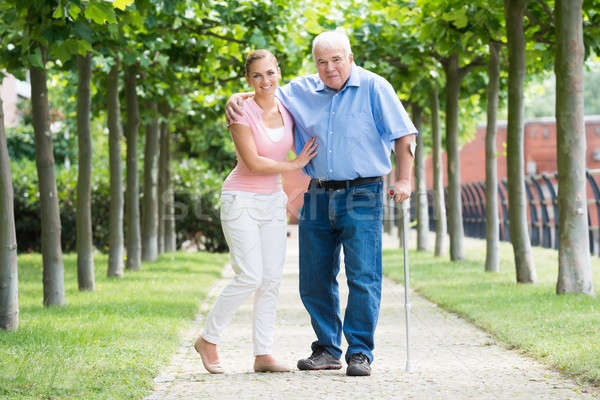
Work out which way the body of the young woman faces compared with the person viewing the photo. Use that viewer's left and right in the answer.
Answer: facing the viewer and to the right of the viewer

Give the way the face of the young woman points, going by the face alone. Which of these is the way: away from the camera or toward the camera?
toward the camera

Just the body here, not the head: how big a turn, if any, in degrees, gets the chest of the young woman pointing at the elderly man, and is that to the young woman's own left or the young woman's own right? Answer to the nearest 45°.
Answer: approximately 45° to the young woman's own left

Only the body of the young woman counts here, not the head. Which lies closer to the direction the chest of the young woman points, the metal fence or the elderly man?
the elderly man

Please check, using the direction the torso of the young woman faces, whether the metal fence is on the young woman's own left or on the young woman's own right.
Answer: on the young woman's own left

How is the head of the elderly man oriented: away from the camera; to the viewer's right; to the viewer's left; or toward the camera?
toward the camera
